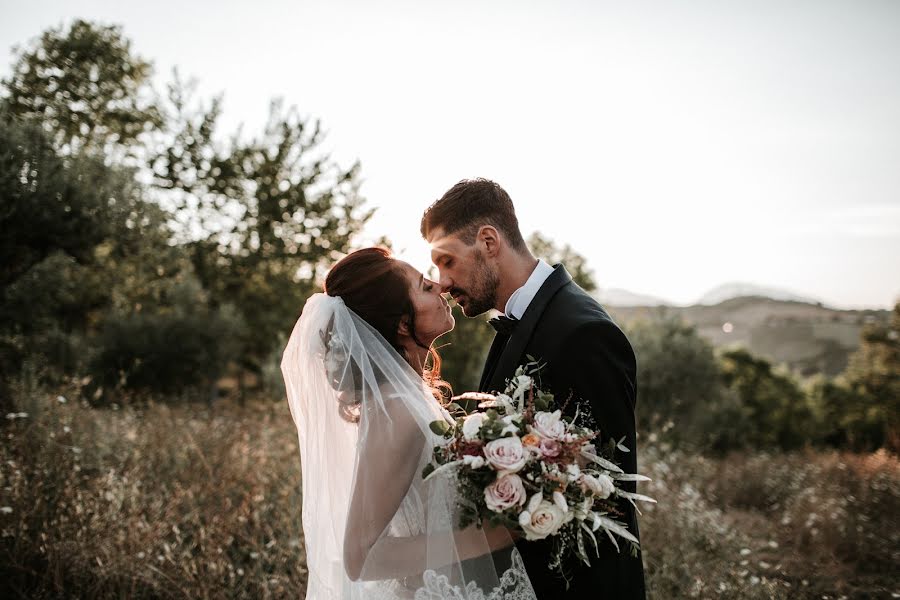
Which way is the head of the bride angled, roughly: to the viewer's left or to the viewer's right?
to the viewer's right

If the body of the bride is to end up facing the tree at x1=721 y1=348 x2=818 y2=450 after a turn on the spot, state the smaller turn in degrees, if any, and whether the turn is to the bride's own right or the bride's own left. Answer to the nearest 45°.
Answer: approximately 45° to the bride's own left

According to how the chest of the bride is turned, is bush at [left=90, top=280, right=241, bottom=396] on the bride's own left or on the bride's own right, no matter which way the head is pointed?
on the bride's own left

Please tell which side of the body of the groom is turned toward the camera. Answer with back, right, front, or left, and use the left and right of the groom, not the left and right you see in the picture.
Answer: left

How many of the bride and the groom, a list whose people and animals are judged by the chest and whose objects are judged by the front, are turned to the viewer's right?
1

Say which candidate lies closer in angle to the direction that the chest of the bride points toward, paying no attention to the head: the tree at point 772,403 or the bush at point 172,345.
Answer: the tree

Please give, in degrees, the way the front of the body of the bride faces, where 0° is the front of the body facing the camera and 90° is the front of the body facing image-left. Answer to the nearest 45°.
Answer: approximately 270°

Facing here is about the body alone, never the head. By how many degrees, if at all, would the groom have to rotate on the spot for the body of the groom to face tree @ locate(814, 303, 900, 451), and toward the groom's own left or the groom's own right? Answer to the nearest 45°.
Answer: approximately 135° to the groom's own right

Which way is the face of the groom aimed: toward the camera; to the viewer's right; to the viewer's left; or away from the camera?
to the viewer's left

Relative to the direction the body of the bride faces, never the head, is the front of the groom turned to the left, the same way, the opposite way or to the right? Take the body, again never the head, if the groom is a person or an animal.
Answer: the opposite way

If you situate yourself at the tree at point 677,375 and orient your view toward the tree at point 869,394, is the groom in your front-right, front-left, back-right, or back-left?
back-right
